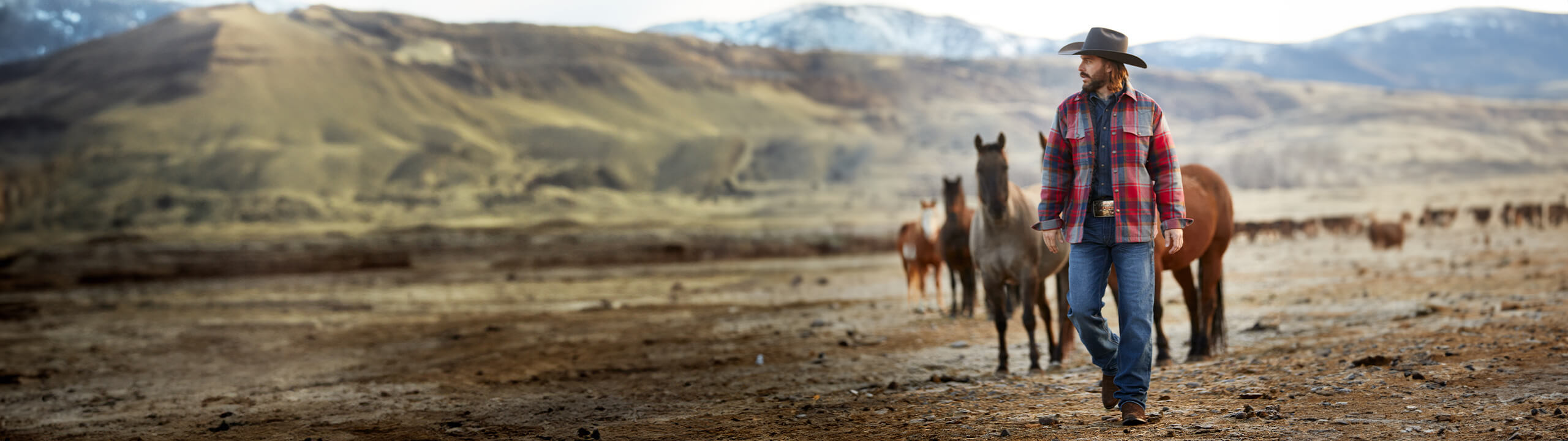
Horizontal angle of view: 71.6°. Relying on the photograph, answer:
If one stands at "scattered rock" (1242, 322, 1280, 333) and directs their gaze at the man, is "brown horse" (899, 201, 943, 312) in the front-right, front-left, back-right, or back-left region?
back-right

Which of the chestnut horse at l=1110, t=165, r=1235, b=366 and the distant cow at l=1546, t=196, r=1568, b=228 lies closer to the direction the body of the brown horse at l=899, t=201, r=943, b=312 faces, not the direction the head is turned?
the chestnut horse

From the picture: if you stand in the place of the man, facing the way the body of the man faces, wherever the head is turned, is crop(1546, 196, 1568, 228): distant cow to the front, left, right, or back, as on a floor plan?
back

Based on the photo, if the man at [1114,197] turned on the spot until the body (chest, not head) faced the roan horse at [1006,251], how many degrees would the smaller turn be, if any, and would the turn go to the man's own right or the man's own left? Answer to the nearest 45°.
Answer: approximately 180°

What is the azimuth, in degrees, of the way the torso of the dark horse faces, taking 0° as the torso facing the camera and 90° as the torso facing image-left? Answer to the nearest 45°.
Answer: approximately 0°

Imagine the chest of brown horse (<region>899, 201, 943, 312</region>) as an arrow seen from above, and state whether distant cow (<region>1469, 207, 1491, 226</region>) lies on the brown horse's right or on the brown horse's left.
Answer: on the brown horse's left
